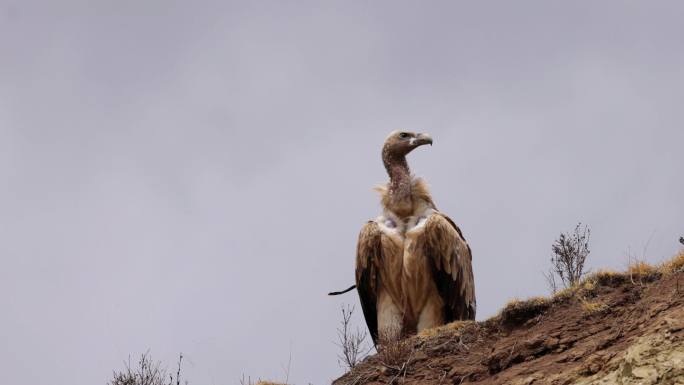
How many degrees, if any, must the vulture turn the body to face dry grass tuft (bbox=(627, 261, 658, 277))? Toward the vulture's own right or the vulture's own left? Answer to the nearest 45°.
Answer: approximately 45° to the vulture's own left

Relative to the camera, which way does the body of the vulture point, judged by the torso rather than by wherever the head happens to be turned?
toward the camera

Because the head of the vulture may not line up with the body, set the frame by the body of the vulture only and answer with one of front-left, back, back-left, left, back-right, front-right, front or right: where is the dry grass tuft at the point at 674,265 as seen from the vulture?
front-left
